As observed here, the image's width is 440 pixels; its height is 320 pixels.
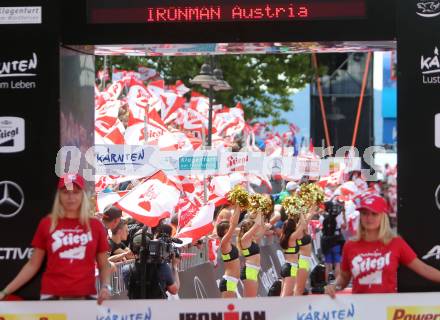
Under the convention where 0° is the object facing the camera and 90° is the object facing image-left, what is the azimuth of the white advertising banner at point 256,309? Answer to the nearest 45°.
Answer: approximately 0°

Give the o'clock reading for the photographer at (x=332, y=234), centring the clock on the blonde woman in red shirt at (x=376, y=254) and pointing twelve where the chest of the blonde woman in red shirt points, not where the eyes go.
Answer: The photographer is roughly at 6 o'clock from the blonde woman in red shirt.

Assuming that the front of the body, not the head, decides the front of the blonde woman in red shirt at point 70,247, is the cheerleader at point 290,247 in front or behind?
behind

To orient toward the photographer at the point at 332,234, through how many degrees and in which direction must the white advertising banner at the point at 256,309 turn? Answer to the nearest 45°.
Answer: approximately 180°

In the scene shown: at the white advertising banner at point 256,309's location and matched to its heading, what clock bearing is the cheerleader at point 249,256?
The cheerleader is roughly at 6 o'clock from the white advertising banner.

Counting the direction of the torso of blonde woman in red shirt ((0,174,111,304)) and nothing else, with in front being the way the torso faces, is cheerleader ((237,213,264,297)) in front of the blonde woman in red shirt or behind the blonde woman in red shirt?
behind

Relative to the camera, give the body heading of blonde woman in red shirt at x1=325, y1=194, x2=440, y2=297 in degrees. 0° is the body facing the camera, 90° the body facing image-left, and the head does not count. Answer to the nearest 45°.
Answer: approximately 0°

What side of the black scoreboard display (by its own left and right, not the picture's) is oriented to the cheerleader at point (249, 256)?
back

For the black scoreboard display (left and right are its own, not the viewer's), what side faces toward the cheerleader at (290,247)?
back
